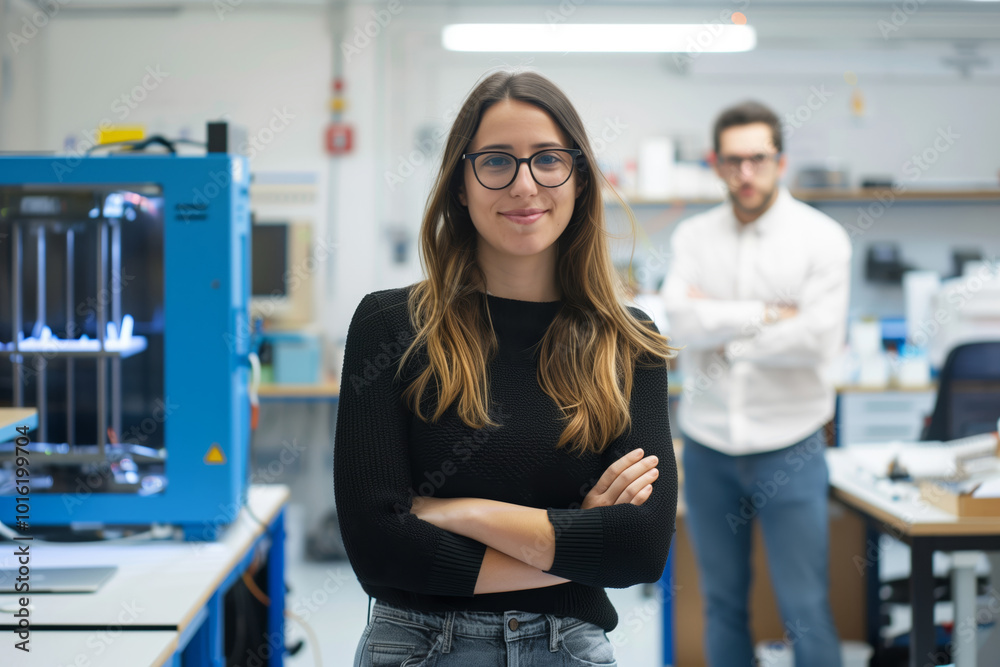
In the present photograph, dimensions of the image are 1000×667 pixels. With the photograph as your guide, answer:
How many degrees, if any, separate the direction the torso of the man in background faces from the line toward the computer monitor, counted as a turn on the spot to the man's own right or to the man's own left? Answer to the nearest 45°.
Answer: approximately 135° to the man's own right

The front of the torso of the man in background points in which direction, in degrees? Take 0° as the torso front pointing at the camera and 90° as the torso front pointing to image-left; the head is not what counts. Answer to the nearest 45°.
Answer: approximately 0°

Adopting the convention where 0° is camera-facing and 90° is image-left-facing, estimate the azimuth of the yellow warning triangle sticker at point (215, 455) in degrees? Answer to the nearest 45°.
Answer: approximately 0°

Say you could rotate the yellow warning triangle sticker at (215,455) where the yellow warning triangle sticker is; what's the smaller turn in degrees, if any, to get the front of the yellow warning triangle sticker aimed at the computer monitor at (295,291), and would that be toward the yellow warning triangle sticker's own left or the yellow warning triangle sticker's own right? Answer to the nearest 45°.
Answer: approximately 180°

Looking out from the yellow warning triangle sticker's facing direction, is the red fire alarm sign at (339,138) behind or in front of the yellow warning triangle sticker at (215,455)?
behind

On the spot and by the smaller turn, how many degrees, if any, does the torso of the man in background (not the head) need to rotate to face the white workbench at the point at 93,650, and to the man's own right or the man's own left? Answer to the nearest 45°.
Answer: approximately 45° to the man's own right
